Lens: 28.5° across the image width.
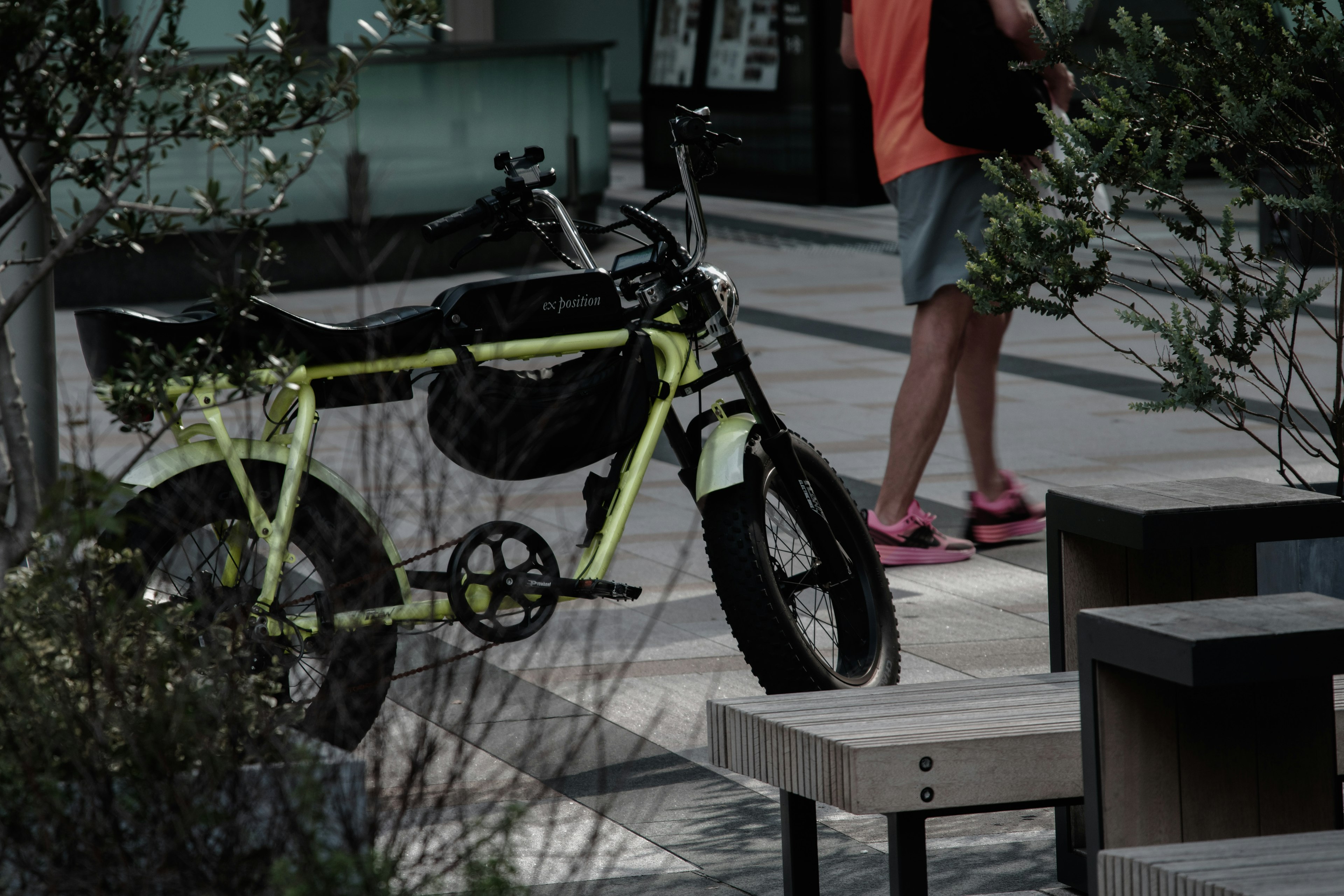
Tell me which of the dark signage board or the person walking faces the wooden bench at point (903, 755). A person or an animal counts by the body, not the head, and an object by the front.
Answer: the dark signage board

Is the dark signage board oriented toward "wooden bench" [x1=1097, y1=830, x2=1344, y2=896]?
yes

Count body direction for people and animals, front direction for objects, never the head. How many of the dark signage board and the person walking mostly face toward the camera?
1

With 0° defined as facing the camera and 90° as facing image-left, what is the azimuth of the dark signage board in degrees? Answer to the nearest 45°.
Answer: approximately 0°

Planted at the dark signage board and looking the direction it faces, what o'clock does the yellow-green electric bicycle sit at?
The yellow-green electric bicycle is roughly at 12 o'clock from the dark signage board.
